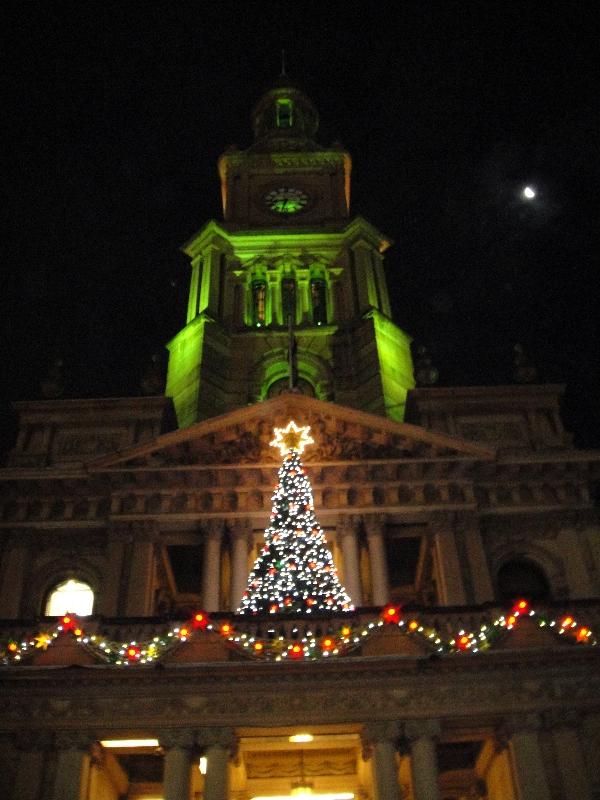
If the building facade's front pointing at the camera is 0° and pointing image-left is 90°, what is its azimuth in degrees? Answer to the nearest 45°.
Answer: approximately 0°
